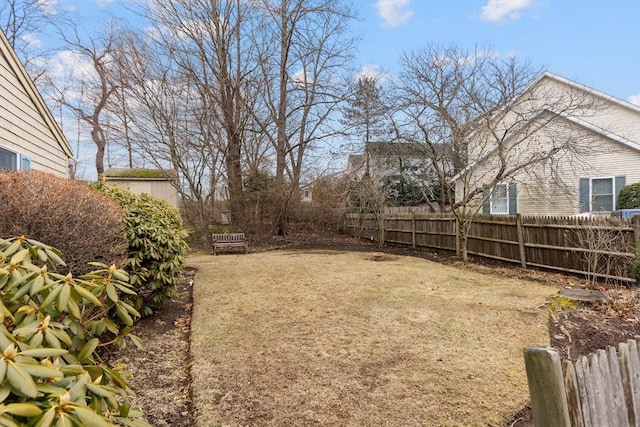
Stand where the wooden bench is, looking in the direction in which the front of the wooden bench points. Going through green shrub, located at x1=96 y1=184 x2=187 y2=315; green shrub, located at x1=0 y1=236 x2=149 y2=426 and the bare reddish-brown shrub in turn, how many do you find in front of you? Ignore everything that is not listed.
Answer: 3

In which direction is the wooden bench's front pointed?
toward the camera

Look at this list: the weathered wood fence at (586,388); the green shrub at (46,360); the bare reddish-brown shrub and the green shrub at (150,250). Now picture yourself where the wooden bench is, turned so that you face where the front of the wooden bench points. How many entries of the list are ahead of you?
4

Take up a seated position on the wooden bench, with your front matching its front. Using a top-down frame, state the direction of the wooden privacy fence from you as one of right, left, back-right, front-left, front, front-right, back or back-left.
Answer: front-left

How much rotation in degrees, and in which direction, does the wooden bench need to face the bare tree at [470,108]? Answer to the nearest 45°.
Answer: approximately 45° to its left

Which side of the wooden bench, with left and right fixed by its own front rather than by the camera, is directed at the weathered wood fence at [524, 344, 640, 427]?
front

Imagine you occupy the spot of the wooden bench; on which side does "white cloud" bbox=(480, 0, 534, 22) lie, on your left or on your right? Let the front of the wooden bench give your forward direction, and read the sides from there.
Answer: on your left

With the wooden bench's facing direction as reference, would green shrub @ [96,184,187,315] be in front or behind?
in front

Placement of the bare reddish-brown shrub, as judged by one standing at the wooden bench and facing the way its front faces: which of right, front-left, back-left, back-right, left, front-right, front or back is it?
front

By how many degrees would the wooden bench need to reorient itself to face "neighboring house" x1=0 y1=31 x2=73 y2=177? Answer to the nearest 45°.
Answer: approximately 45° to its right
